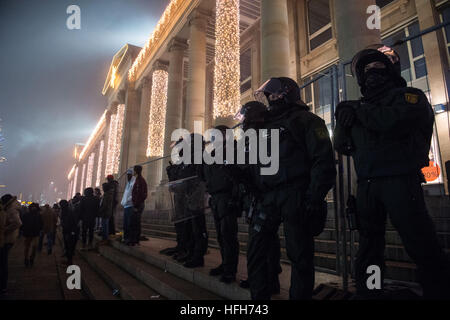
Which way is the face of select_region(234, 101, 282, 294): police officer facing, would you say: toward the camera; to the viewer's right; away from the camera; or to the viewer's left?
to the viewer's left

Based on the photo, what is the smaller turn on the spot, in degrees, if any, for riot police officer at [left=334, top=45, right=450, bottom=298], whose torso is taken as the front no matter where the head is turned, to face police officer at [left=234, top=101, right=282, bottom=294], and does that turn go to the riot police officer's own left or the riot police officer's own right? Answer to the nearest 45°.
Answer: approximately 45° to the riot police officer's own right

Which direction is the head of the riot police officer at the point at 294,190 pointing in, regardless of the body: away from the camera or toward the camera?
toward the camera

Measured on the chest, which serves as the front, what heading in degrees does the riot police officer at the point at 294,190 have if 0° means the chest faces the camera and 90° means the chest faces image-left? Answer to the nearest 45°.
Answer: approximately 45°

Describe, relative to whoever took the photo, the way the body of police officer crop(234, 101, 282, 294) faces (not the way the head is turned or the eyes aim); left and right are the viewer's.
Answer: facing to the left of the viewer

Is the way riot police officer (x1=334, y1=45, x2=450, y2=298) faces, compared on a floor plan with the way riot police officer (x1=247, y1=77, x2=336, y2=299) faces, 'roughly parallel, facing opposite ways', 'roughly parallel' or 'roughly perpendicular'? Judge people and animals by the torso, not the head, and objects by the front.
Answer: roughly parallel

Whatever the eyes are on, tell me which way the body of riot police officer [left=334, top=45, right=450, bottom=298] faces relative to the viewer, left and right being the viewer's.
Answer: facing the viewer and to the left of the viewer

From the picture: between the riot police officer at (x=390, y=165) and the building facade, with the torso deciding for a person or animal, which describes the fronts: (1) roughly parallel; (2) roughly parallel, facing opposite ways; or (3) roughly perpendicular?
roughly parallel

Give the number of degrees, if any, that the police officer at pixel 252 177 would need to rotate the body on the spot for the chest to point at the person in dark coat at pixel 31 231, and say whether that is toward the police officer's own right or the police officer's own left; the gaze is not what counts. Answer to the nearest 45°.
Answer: approximately 45° to the police officer's own right

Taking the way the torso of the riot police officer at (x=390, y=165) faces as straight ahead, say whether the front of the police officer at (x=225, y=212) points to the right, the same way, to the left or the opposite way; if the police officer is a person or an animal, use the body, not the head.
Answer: the same way

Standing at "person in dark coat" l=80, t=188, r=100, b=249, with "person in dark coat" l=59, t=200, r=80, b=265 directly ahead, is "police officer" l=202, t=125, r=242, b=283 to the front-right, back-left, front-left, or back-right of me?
front-left

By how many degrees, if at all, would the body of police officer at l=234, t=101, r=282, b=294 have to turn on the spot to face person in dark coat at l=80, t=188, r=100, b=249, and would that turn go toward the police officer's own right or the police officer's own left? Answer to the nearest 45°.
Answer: approximately 45° to the police officer's own right

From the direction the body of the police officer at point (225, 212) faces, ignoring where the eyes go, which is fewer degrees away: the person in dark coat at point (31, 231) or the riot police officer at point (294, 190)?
the person in dark coat

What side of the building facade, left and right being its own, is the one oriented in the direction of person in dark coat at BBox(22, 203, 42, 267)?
front

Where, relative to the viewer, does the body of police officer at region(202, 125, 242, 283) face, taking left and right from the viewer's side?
facing to the left of the viewer
